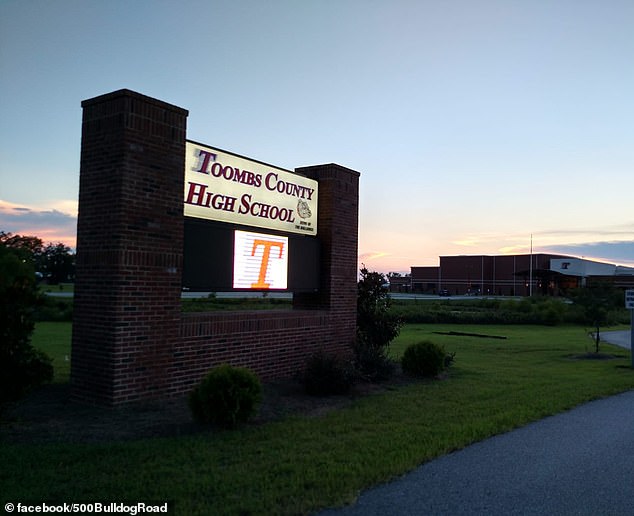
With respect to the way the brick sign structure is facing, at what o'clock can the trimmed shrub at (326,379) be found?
The trimmed shrub is roughly at 10 o'clock from the brick sign structure.

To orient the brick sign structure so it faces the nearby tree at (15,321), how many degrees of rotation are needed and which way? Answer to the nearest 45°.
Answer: approximately 135° to its right

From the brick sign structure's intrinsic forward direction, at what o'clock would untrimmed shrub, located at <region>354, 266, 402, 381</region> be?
The untrimmed shrub is roughly at 9 o'clock from the brick sign structure.

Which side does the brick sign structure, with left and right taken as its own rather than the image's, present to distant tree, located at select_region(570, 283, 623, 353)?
left

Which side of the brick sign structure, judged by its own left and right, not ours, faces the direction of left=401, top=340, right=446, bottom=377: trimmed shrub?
left

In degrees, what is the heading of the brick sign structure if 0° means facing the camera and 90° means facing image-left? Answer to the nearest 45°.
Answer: approximately 315°
